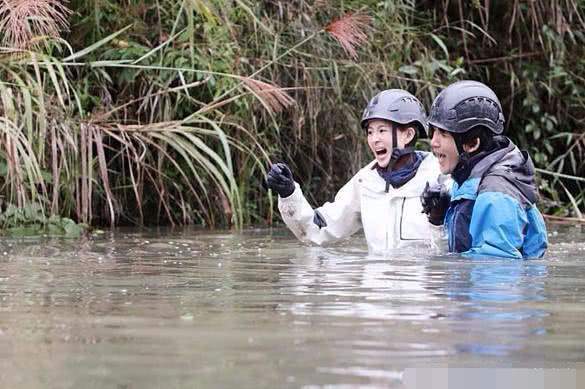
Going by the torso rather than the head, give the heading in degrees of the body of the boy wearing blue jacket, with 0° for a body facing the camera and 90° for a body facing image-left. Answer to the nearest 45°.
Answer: approximately 90°

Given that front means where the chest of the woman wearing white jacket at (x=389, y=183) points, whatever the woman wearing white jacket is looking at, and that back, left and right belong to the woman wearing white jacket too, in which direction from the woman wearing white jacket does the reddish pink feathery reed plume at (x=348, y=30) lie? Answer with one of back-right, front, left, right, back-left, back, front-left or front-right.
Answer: back-right

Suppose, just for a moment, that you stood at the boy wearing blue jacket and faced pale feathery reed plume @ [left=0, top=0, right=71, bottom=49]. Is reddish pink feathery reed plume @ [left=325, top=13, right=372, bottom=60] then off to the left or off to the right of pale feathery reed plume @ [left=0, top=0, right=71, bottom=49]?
right

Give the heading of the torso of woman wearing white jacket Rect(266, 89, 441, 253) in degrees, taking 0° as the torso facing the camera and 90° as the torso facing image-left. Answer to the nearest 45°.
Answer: approximately 45°
